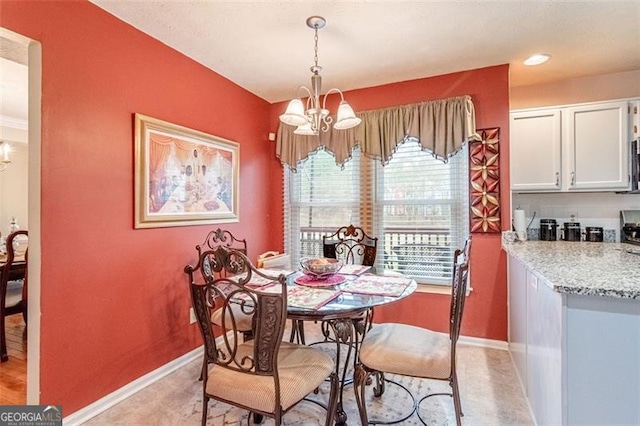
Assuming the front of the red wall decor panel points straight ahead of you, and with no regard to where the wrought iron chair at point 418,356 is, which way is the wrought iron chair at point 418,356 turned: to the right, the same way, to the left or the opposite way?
to the right

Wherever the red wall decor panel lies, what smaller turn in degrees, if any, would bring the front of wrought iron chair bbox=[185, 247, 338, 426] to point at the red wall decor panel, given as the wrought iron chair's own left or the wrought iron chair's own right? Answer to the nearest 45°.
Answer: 0° — it already faces it

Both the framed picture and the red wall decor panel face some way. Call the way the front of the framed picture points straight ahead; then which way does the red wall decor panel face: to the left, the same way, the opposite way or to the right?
to the right

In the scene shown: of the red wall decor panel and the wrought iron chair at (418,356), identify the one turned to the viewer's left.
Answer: the wrought iron chair

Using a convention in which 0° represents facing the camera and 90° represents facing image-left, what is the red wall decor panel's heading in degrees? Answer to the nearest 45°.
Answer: approximately 0°

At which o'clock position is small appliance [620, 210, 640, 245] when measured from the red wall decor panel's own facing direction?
The small appliance is roughly at 8 o'clock from the red wall decor panel.

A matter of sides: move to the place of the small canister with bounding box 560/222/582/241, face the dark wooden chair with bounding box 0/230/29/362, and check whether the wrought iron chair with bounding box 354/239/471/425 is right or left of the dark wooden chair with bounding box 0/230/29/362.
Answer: left

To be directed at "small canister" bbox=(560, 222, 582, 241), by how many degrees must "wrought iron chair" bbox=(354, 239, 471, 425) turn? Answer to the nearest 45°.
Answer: approximately 135° to its right

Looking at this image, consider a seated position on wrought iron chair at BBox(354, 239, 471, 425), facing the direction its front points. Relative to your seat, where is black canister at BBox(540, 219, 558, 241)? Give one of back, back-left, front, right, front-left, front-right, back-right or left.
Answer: back-right

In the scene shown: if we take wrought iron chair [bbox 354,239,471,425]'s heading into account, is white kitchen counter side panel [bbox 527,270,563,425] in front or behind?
behind
